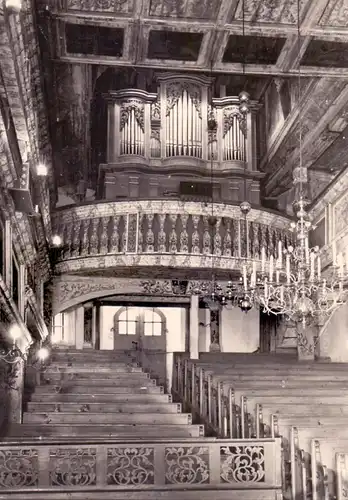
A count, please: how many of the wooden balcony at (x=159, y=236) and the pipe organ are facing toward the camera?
2

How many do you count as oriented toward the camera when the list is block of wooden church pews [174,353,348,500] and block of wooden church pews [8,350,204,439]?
2

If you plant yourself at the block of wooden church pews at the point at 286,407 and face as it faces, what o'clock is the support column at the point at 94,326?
The support column is roughly at 5 o'clock from the block of wooden church pews.

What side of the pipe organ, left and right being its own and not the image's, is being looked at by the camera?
front

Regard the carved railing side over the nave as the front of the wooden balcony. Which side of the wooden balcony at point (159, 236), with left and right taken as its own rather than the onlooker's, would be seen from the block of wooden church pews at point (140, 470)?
front

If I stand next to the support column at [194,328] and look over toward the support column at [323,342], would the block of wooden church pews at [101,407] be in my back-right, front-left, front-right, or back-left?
back-right

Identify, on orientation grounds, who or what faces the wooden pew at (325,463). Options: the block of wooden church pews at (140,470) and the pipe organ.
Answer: the pipe organ

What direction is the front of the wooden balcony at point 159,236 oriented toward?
toward the camera

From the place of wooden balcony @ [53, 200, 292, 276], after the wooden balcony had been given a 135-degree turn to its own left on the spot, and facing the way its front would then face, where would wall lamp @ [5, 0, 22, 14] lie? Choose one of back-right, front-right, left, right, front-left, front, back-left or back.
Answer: back-right

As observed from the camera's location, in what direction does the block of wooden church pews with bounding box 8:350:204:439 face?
facing the viewer

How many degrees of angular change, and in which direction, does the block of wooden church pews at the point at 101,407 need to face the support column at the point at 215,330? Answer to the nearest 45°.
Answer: approximately 180°
